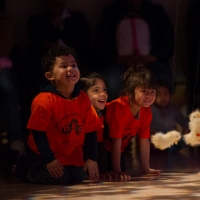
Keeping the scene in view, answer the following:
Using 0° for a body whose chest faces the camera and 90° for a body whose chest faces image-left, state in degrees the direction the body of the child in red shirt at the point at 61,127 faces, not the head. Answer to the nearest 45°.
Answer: approximately 315°

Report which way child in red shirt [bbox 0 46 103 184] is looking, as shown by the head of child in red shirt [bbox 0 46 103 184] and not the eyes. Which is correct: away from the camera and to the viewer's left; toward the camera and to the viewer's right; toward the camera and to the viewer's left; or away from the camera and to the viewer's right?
toward the camera and to the viewer's right

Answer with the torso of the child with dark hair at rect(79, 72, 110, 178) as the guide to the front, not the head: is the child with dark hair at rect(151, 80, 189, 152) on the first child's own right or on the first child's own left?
on the first child's own left

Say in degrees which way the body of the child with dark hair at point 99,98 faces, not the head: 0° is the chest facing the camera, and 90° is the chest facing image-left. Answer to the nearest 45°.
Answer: approximately 315°
